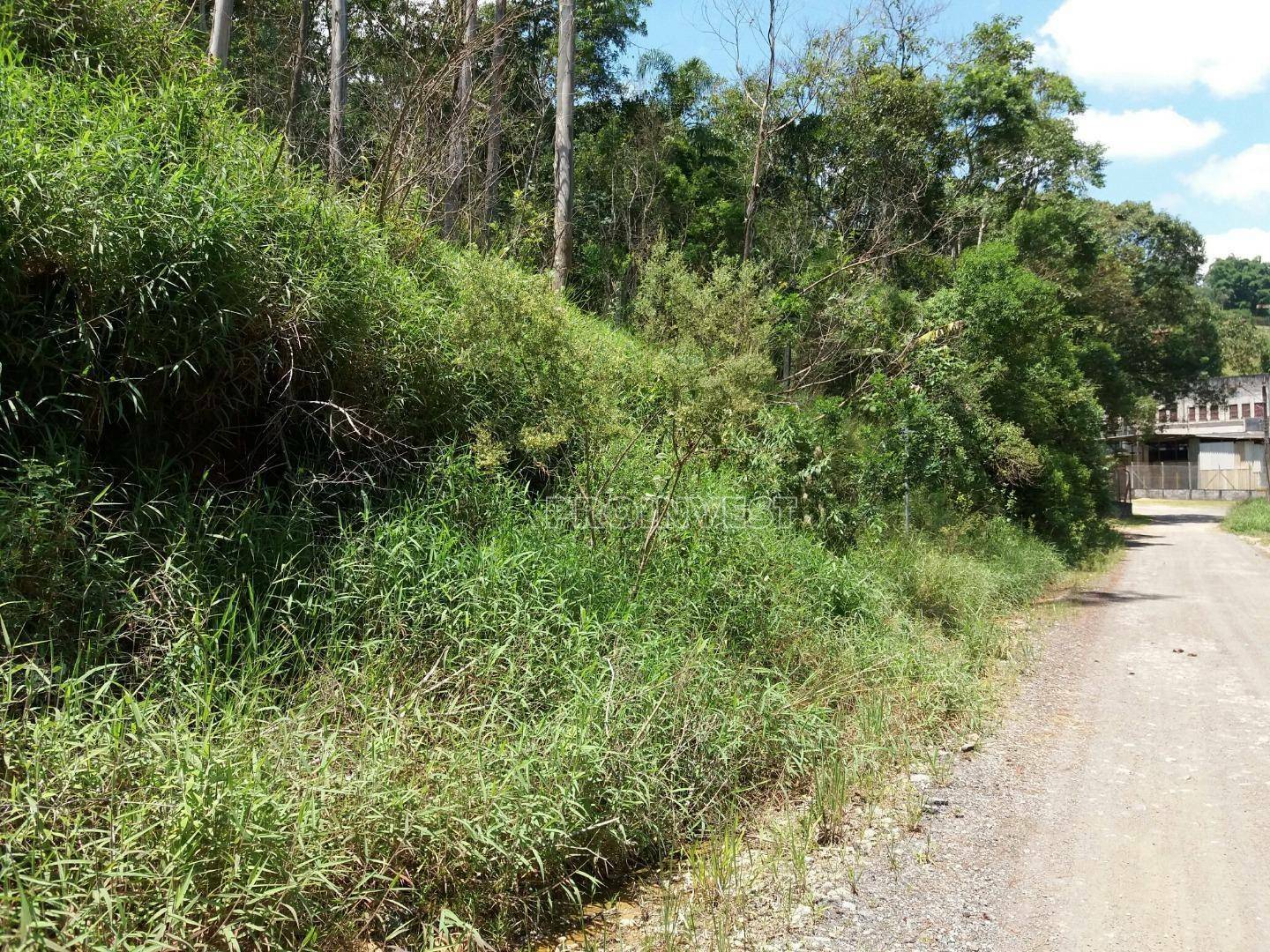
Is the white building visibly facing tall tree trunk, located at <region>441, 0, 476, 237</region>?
yes

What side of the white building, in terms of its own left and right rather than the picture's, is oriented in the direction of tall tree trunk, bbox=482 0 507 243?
front

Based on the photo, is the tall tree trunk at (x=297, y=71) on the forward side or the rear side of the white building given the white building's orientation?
on the forward side

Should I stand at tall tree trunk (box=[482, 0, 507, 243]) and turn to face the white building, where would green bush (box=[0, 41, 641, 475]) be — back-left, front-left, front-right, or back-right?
back-right

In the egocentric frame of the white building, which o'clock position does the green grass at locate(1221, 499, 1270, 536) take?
The green grass is roughly at 12 o'clock from the white building.

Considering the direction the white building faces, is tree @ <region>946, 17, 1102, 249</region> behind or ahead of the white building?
ahead

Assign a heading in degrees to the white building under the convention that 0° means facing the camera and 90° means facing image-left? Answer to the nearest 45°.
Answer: approximately 0°

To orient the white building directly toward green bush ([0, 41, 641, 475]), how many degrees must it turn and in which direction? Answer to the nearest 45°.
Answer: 0° — it already faces it
